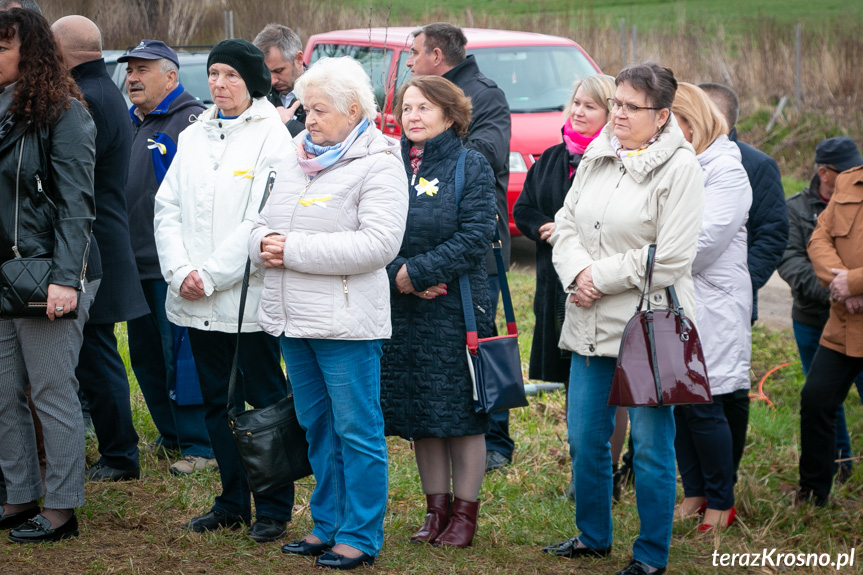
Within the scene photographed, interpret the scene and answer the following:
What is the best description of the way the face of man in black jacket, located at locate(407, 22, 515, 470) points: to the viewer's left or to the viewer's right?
to the viewer's left

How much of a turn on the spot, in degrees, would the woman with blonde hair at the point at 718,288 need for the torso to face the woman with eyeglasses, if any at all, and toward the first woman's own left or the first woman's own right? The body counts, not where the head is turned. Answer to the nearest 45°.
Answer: approximately 45° to the first woman's own left

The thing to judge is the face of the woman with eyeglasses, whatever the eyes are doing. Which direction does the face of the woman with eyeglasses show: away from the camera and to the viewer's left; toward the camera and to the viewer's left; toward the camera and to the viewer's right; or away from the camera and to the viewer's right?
toward the camera and to the viewer's left

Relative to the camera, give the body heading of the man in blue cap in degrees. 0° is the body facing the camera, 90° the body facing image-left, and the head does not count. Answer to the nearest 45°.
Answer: approximately 45°

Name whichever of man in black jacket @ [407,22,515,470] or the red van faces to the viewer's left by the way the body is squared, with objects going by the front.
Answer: the man in black jacket

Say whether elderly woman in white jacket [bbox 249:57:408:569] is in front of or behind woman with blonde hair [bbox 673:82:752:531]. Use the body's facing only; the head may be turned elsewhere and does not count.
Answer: in front

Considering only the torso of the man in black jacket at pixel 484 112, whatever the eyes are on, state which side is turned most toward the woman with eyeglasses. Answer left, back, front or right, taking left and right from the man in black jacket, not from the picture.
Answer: left

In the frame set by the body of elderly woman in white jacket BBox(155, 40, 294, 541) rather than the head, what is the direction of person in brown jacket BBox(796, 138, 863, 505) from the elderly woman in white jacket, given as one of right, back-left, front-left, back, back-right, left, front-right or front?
back-left

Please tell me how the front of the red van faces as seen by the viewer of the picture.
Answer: facing the viewer and to the right of the viewer

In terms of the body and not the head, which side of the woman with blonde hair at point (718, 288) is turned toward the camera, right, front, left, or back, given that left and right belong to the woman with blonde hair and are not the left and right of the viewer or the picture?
left

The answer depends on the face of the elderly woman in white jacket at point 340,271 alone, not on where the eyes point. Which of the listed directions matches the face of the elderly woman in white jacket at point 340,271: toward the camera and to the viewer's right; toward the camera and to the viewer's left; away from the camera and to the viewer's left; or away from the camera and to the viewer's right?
toward the camera and to the viewer's left
